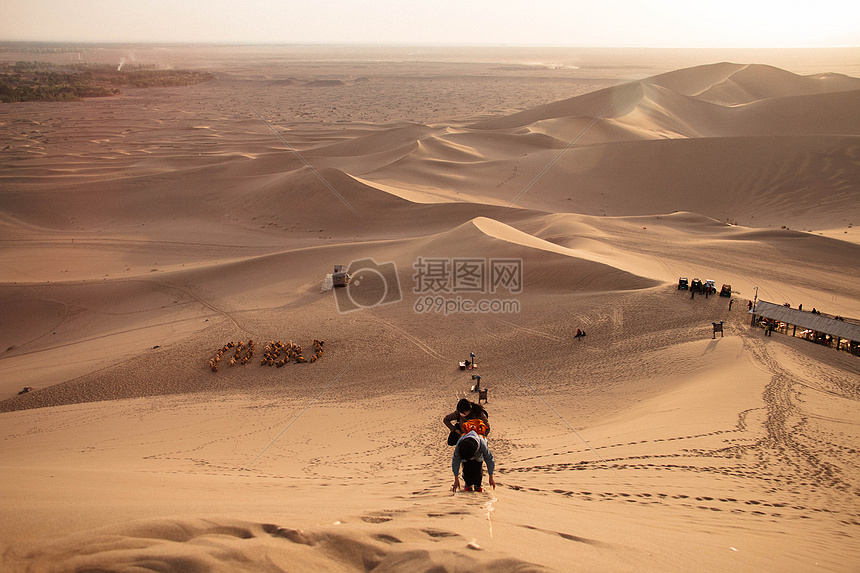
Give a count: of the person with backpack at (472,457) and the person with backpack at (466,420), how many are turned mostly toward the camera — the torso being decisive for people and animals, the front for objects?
2

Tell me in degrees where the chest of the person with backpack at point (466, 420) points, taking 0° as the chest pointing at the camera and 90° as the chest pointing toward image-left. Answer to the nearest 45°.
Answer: approximately 0°

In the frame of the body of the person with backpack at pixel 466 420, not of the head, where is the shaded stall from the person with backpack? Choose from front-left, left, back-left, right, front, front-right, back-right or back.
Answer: back-left
